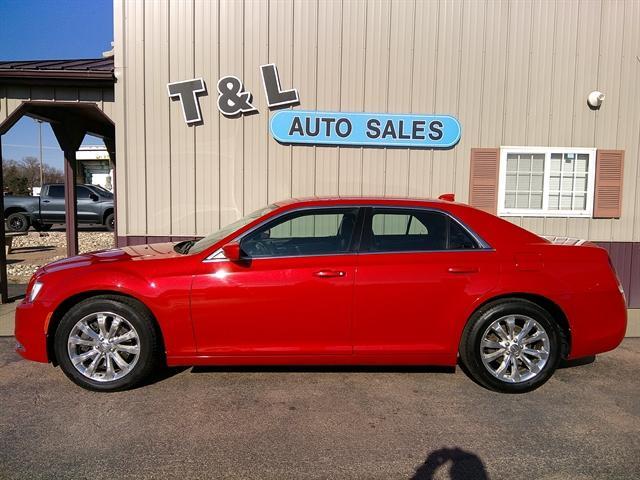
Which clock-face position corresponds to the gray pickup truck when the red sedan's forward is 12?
The gray pickup truck is roughly at 2 o'clock from the red sedan.

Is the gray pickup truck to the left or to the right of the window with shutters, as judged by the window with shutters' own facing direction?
on its right

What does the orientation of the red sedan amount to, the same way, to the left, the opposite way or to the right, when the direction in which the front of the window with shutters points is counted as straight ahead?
to the right

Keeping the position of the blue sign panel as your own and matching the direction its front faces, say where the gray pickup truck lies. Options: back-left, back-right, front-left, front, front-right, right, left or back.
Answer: back-right

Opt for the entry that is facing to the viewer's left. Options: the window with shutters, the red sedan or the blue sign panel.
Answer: the red sedan

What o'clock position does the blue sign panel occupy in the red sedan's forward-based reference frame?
The blue sign panel is roughly at 3 o'clock from the red sedan.

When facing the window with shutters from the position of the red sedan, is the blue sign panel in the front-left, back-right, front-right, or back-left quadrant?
front-left

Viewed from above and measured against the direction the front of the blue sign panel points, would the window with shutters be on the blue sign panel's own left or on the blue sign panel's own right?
on the blue sign panel's own left

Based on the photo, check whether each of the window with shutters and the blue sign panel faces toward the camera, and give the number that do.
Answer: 2

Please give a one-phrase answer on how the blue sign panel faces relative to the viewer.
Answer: facing the viewer

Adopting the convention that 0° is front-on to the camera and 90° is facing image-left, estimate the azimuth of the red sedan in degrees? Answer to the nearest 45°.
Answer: approximately 90°

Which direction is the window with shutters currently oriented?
toward the camera

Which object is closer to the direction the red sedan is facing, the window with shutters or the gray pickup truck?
the gray pickup truck

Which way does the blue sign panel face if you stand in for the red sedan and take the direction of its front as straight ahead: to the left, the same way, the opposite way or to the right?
to the left
